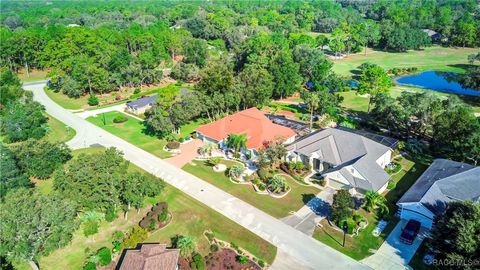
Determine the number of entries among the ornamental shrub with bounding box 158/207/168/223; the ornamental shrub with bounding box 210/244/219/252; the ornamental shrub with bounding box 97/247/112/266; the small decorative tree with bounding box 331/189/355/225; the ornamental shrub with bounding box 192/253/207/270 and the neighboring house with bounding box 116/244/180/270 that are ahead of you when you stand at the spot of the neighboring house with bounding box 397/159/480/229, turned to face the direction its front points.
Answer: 6

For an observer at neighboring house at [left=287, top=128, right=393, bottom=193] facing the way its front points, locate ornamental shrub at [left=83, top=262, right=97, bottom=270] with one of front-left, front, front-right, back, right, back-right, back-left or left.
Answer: front

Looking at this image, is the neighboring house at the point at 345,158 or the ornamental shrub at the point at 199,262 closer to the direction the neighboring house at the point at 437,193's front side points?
the ornamental shrub

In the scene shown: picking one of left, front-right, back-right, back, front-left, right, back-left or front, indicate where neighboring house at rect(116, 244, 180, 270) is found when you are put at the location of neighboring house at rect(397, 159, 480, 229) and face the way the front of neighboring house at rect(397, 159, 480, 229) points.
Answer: front

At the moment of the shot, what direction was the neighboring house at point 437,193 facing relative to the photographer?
facing the viewer and to the left of the viewer

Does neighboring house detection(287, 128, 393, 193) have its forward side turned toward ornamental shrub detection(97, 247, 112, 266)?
yes

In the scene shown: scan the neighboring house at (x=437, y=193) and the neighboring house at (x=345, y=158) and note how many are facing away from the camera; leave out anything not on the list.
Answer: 0

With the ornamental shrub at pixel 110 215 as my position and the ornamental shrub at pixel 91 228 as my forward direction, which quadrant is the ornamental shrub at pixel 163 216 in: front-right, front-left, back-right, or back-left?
back-left

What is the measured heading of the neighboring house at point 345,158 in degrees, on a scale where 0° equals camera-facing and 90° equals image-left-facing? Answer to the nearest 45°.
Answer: approximately 45°

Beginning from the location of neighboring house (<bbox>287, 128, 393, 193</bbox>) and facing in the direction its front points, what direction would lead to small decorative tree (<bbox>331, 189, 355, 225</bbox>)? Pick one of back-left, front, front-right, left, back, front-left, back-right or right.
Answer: front-left

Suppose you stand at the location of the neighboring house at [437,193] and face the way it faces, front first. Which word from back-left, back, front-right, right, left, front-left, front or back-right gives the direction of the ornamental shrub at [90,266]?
front

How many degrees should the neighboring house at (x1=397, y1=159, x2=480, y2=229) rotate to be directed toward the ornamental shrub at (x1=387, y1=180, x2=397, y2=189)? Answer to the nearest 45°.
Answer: approximately 90° to its right

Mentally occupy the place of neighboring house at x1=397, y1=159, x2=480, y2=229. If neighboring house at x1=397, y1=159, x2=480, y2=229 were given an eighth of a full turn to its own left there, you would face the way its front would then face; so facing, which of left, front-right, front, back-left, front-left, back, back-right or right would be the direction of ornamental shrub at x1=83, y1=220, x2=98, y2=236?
front-right
